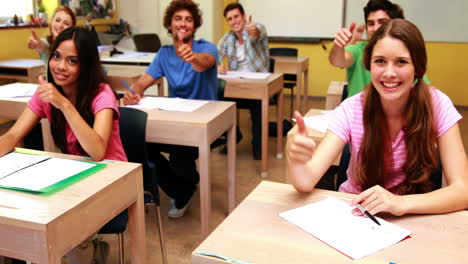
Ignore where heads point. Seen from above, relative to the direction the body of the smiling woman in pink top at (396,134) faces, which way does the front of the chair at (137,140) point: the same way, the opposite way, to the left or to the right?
the same way

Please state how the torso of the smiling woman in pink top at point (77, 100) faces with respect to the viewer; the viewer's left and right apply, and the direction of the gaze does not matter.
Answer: facing the viewer and to the left of the viewer

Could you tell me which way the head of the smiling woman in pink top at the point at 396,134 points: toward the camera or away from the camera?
toward the camera

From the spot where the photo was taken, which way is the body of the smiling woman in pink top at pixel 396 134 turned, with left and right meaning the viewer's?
facing the viewer

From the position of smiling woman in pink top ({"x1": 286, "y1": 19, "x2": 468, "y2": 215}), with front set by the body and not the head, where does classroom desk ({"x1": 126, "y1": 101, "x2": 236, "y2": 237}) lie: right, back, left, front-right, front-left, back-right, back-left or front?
back-right

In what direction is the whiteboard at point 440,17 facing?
toward the camera

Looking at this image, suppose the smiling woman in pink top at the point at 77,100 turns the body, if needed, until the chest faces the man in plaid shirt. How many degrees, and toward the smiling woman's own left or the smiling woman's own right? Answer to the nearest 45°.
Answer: approximately 180°

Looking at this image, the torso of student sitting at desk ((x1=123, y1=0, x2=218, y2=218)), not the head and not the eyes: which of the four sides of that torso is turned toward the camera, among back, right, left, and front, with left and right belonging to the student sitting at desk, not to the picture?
front

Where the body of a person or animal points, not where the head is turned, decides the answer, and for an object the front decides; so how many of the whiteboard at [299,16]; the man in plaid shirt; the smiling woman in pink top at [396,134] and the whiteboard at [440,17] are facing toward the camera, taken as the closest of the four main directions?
4

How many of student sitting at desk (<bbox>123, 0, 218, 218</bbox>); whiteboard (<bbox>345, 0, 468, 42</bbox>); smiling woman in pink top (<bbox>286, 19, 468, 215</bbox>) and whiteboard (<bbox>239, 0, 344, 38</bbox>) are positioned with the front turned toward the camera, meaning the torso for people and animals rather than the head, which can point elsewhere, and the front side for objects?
4

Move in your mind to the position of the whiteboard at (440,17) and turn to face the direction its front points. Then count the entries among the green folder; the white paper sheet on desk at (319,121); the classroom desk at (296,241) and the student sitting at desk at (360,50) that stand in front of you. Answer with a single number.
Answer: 4

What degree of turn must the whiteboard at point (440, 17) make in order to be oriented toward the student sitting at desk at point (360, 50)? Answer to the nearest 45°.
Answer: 0° — it already faces them

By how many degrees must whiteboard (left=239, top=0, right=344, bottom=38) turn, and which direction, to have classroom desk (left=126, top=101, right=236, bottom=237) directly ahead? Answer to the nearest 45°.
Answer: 0° — it already faces it

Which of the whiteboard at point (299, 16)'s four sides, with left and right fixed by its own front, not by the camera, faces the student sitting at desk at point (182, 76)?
front

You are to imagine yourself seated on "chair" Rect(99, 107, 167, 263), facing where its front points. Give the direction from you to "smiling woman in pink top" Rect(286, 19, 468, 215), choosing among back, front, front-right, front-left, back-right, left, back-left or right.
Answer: left

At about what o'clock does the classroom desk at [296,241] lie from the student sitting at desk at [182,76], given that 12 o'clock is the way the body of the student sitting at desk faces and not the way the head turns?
The classroom desk is roughly at 12 o'clock from the student sitting at desk.

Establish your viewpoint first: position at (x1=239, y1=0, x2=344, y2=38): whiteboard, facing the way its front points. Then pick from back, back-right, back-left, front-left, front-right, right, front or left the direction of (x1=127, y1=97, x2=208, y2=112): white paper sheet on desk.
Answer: front

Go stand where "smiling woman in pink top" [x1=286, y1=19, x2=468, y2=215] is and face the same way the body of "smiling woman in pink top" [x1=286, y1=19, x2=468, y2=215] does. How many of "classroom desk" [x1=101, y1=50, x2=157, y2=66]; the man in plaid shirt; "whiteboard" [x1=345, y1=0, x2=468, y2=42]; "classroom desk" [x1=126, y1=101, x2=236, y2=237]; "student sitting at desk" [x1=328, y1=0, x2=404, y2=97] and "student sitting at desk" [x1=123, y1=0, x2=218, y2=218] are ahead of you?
0

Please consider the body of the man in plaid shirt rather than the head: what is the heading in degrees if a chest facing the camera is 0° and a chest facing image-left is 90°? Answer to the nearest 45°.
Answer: approximately 0°

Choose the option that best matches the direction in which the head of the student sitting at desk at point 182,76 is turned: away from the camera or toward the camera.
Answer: toward the camera
